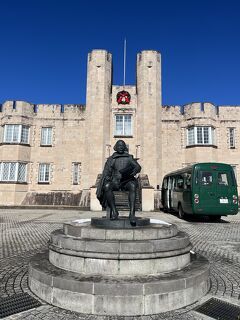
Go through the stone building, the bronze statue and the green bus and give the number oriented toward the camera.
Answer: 2

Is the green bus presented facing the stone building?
yes

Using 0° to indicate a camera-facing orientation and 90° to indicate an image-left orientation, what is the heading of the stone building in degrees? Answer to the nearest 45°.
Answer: approximately 0°

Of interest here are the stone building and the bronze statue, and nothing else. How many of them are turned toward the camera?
2

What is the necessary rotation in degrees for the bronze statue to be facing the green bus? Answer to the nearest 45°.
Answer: approximately 135° to its left

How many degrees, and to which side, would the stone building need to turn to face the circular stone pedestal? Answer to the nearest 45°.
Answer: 0° — it already faces it

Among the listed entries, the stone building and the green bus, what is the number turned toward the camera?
1

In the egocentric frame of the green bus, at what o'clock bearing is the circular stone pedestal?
The circular stone pedestal is roughly at 8 o'clock from the green bus.
